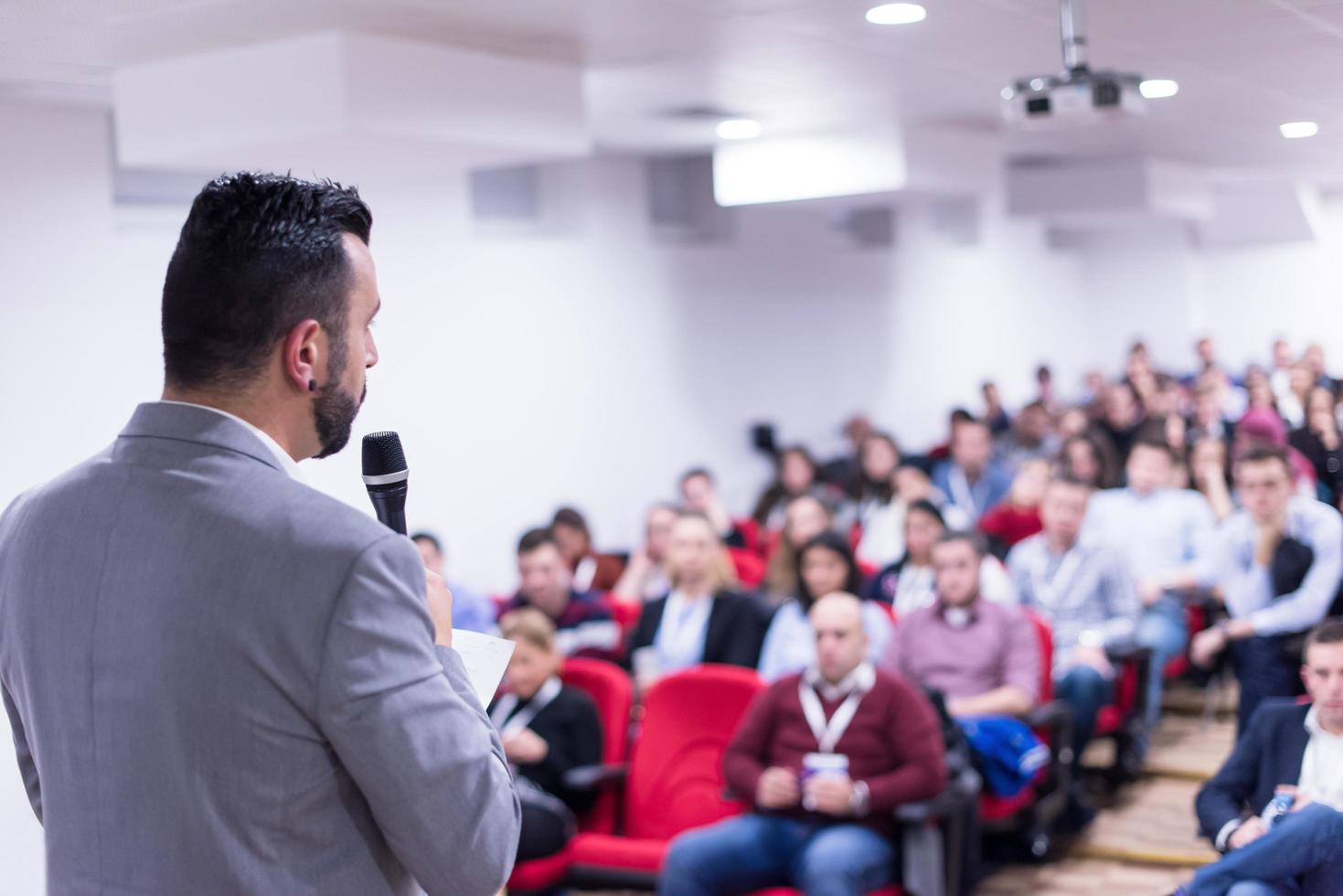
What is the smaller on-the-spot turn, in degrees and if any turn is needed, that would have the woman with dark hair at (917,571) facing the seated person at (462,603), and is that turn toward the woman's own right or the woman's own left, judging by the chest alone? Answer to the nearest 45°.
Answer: approximately 90° to the woman's own right

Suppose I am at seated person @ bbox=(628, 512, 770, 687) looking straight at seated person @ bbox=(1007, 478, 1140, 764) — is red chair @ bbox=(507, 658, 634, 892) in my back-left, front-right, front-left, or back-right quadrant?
back-right
